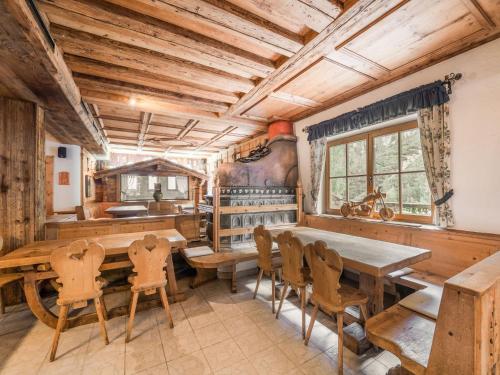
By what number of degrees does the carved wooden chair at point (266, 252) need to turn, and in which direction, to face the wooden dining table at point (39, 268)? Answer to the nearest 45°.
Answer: approximately 135° to its left

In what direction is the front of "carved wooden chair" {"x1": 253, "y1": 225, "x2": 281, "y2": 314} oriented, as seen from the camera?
facing away from the viewer and to the right of the viewer

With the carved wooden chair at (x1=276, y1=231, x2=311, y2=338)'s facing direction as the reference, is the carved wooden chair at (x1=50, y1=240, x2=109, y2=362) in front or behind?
behind

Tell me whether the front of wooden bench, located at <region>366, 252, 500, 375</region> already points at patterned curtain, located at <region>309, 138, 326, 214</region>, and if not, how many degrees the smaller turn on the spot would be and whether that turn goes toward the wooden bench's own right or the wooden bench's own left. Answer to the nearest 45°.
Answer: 0° — it already faces it

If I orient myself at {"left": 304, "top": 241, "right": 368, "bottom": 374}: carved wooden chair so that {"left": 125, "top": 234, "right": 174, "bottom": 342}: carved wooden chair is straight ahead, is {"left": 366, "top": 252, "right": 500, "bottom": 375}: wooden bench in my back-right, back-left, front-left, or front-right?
back-left

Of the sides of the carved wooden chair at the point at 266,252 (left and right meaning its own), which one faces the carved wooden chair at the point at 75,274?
back

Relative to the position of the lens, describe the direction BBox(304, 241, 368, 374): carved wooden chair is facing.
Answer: facing away from the viewer and to the right of the viewer

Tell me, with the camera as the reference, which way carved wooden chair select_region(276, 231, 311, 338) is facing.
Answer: facing away from the viewer and to the right of the viewer

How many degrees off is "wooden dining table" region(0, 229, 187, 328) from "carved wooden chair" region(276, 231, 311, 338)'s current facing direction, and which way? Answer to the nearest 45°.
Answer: approximately 135° to its left
